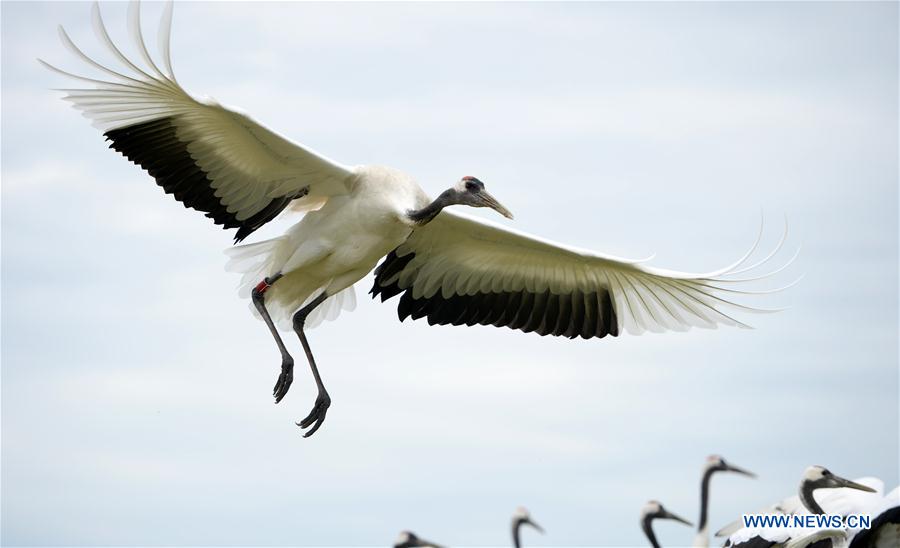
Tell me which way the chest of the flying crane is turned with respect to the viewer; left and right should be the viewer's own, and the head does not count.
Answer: facing the viewer and to the right of the viewer

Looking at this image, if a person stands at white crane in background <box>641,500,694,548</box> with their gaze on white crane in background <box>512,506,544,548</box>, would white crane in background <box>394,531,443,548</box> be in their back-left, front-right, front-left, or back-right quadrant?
front-left

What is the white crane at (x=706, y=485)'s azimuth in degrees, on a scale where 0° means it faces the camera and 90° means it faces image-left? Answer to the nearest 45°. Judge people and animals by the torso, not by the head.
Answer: approximately 270°

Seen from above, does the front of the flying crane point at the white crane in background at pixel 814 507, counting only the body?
no

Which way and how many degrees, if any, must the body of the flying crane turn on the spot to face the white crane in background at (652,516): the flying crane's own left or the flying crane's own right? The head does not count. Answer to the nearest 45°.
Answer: approximately 90° to the flying crane's own left

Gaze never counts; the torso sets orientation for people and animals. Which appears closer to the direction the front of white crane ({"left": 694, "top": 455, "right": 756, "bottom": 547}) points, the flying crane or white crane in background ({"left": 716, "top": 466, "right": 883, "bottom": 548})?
the white crane in background

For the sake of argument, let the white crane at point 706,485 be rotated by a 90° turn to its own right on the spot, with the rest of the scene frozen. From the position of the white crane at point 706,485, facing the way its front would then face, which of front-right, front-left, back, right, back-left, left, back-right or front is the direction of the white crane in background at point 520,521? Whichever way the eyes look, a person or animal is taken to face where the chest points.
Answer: back-right

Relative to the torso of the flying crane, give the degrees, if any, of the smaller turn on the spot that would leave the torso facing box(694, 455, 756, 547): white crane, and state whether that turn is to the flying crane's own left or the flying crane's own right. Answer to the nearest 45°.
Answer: approximately 90° to the flying crane's own left

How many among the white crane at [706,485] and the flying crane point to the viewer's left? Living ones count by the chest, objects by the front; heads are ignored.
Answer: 0

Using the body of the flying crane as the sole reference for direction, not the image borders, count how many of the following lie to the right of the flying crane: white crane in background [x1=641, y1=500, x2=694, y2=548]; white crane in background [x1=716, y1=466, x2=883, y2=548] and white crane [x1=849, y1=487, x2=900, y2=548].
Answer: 0

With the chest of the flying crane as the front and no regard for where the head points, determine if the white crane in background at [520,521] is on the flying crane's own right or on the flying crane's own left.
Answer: on the flying crane's own left

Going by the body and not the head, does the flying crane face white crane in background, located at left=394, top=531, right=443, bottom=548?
no

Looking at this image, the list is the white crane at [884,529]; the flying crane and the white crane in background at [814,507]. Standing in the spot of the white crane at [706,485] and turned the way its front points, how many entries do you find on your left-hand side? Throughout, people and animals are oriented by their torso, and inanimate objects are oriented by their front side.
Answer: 0

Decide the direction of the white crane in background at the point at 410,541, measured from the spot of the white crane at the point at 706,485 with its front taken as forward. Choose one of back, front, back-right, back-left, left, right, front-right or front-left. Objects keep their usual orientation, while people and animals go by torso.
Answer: back
